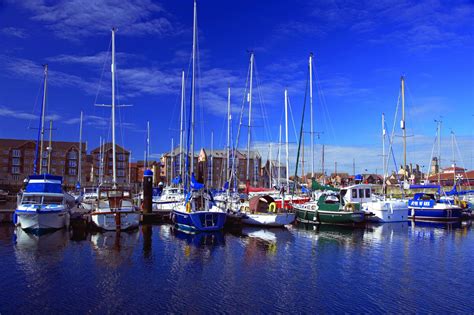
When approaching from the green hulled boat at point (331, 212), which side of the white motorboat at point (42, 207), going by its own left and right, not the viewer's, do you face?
left
